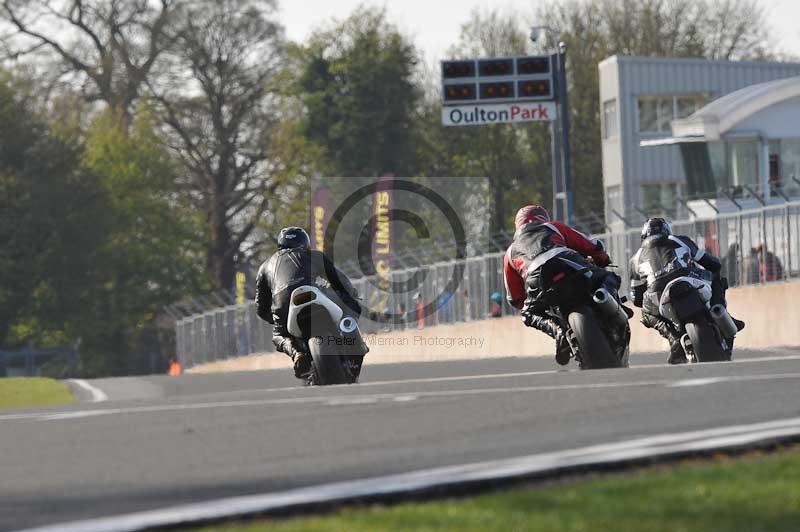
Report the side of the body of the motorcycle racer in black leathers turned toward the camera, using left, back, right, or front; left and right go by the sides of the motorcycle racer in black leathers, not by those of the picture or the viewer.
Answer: back

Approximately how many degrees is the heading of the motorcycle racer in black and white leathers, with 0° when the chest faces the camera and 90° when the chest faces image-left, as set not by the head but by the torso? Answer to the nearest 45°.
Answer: approximately 180°

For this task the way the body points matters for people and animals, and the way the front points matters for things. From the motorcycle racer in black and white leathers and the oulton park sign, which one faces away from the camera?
the motorcycle racer in black and white leathers

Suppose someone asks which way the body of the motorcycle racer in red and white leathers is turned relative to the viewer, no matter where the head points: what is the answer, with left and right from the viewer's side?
facing away from the viewer

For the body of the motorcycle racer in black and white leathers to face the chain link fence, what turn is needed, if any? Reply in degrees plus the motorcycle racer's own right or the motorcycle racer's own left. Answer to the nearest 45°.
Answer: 0° — they already face it

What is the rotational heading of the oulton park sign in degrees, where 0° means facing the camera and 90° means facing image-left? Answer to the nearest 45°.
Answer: approximately 0°

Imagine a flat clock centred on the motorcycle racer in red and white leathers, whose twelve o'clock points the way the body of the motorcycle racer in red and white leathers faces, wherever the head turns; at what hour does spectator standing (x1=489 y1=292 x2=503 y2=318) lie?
The spectator standing is roughly at 12 o'clock from the motorcycle racer in red and white leathers.

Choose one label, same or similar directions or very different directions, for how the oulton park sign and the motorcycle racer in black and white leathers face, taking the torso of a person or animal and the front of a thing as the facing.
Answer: very different directions

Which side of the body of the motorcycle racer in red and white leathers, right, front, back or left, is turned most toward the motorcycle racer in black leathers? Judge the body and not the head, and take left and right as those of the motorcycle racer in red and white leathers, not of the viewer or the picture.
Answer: left
